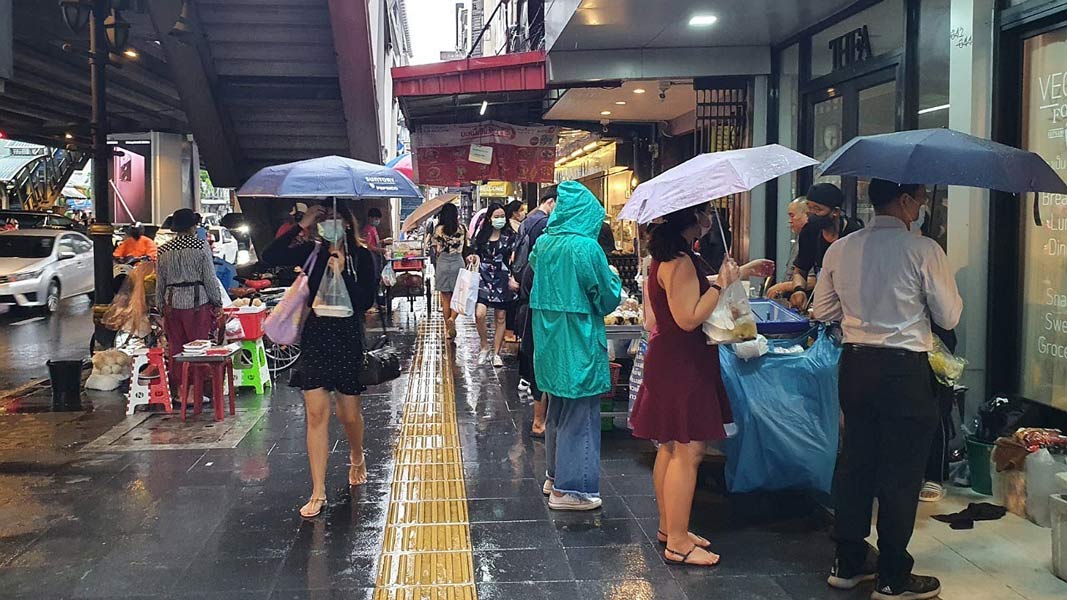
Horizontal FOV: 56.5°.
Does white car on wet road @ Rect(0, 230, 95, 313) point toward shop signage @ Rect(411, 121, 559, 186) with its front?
no

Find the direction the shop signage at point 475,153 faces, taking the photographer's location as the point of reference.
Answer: facing the viewer

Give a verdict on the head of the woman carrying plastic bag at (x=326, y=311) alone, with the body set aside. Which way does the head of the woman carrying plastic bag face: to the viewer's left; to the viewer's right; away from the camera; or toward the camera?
toward the camera

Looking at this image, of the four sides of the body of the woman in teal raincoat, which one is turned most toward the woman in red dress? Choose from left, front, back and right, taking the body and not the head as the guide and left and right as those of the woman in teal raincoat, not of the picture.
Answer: right

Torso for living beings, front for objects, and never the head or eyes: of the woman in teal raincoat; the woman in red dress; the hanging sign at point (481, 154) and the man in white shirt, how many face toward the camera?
1

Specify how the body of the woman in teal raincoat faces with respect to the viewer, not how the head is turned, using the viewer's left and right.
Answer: facing away from the viewer and to the right of the viewer

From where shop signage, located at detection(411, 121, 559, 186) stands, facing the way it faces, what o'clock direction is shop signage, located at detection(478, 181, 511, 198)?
shop signage, located at detection(478, 181, 511, 198) is roughly at 6 o'clock from shop signage, located at detection(411, 121, 559, 186).

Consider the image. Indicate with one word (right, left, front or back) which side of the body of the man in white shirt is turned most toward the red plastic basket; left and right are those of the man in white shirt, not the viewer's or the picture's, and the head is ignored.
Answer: left

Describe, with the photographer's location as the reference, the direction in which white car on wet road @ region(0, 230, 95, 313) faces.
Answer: facing the viewer and to the left of the viewer

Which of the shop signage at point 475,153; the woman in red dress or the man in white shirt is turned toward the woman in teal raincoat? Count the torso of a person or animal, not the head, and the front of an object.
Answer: the shop signage

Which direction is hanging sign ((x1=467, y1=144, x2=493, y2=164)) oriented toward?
toward the camera

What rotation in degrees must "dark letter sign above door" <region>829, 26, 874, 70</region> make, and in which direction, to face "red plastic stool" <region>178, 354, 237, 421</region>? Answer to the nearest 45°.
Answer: approximately 45° to its right

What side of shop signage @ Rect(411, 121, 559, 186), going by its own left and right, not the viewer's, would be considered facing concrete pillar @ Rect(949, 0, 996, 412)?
front

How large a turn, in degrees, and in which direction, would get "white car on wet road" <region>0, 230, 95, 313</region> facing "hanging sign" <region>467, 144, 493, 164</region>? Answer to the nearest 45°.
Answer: approximately 90° to its left

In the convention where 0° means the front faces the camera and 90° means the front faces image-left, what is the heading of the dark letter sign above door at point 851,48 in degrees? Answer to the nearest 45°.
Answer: approximately 45°

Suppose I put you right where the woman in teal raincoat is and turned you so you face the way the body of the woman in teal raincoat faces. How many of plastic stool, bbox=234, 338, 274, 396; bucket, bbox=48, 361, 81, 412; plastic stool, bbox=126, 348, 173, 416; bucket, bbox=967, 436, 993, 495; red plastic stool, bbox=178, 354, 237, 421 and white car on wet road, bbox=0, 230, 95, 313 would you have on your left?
5

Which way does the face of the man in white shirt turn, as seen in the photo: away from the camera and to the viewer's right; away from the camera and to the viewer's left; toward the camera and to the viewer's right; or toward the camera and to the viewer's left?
away from the camera and to the viewer's right

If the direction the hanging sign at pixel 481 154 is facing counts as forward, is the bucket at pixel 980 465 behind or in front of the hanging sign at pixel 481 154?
in front
